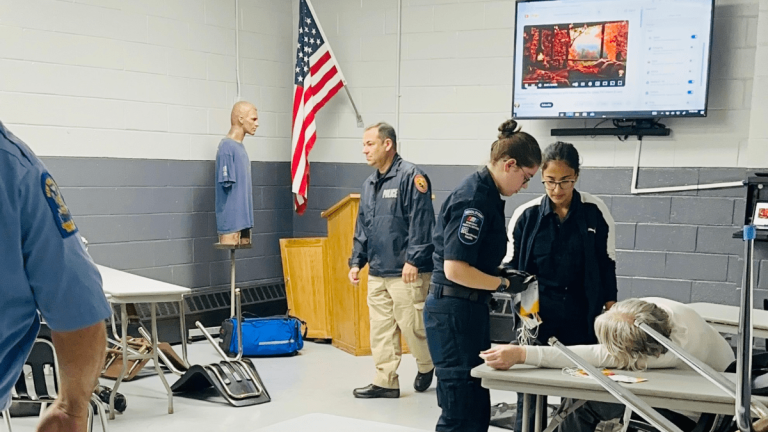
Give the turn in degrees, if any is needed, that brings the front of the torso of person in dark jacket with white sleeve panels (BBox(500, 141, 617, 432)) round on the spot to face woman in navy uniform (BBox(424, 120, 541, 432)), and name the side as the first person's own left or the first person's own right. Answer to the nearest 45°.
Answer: approximately 45° to the first person's own right

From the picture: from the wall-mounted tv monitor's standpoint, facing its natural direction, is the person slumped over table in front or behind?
in front

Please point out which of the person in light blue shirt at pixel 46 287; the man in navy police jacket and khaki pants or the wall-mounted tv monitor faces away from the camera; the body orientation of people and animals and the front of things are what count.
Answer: the person in light blue shirt

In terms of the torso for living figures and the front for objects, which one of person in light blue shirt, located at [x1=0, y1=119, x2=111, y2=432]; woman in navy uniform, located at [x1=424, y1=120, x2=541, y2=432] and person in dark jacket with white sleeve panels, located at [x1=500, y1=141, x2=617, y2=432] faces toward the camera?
person in dark jacket with white sleeve panels, located at [x1=500, y1=141, x2=617, y2=432]

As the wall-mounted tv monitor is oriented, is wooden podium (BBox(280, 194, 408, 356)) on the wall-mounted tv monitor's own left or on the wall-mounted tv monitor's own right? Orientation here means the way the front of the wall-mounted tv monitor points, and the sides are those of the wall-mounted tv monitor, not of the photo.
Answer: on the wall-mounted tv monitor's own right

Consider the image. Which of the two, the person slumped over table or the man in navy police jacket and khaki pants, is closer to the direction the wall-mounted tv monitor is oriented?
the person slumped over table

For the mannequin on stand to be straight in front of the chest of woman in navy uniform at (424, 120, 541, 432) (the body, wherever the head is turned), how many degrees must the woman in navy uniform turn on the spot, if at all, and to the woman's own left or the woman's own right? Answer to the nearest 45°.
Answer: approximately 135° to the woman's own left

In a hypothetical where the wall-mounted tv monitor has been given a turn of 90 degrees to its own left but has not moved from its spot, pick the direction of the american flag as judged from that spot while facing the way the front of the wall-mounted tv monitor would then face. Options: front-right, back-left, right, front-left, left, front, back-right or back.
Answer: back

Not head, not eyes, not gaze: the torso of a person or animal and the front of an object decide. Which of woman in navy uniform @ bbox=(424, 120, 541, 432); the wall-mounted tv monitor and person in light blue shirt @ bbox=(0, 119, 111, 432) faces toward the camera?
the wall-mounted tv monitor

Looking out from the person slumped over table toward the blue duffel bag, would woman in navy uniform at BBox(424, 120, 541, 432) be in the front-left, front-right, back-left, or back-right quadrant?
front-left

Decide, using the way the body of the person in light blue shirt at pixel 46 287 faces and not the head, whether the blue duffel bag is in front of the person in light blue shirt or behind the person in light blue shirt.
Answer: in front

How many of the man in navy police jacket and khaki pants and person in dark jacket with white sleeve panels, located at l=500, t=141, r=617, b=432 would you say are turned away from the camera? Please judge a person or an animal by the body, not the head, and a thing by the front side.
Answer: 0

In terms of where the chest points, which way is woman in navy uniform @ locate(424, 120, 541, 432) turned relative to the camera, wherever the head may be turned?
to the viewer's right

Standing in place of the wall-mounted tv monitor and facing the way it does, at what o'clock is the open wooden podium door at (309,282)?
The open wooden podium door is roughly at 3 o'clock from the wall-mounted tv monitor.

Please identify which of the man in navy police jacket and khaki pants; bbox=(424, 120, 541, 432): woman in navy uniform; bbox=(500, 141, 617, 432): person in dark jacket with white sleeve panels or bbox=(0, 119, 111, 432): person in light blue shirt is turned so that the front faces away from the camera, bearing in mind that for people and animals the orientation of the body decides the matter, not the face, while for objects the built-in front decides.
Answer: bbox=(0, 119, 111, 432): person in light blue shirt

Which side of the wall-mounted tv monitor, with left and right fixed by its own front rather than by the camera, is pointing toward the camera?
front
